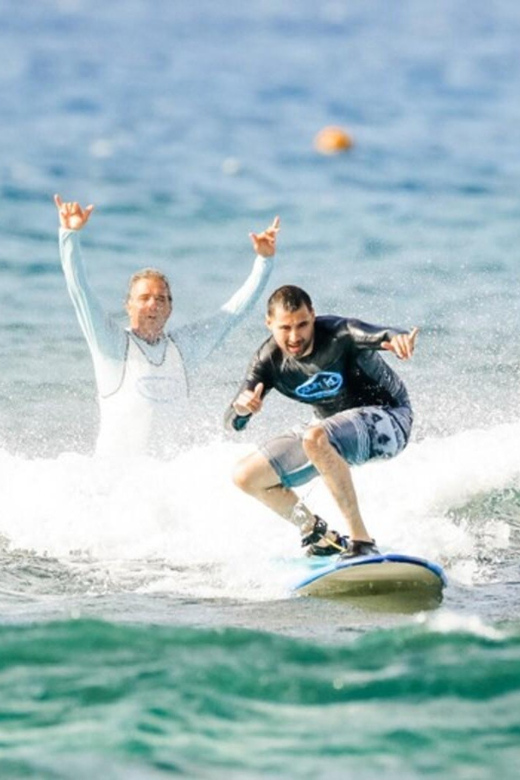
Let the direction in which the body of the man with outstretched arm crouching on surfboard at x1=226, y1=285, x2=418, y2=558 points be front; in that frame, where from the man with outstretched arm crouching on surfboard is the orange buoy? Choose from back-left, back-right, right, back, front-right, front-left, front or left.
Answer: back-right

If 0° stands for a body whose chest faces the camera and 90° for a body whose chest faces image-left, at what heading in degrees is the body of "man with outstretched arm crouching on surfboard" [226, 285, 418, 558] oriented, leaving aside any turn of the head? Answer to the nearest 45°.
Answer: approximately 45°

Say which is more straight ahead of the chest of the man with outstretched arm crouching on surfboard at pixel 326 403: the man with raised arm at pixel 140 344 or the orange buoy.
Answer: the man with raised arm
